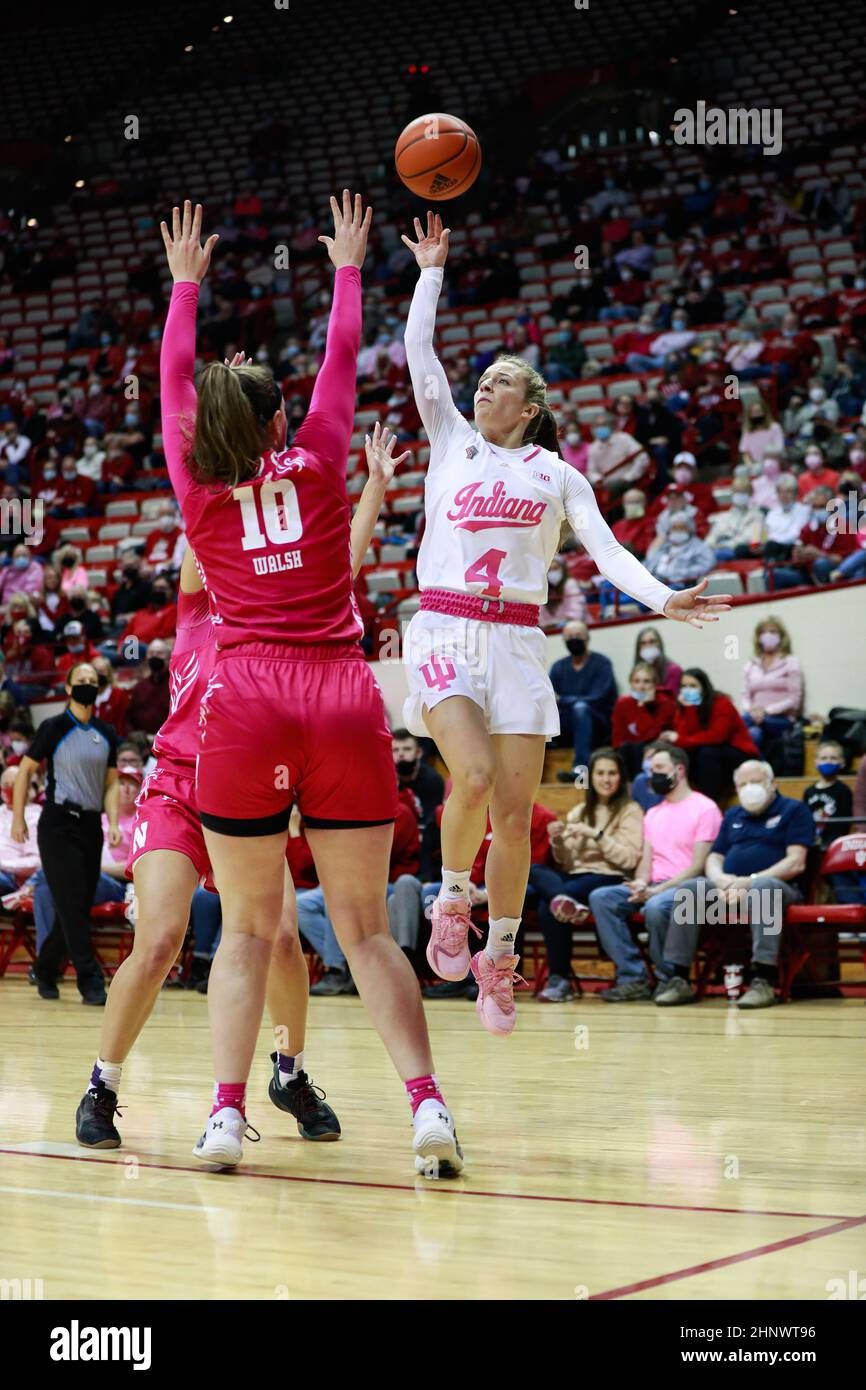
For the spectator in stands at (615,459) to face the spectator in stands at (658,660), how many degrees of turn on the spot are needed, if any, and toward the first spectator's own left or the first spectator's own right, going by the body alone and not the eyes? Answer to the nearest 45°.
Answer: approximately 45° to the first spectator's own left

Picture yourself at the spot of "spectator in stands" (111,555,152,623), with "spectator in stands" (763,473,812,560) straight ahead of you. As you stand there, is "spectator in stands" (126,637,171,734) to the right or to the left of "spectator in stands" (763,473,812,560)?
right

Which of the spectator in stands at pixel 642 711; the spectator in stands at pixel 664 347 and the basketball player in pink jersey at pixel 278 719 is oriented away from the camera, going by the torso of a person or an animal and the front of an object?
the basketball player in pink jersey

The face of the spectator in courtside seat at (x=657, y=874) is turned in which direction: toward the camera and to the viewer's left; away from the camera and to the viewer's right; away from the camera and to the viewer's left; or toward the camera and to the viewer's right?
toward the camera and to the viewer's left

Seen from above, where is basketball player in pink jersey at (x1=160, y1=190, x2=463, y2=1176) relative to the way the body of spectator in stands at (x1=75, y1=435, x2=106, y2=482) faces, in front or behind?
in front

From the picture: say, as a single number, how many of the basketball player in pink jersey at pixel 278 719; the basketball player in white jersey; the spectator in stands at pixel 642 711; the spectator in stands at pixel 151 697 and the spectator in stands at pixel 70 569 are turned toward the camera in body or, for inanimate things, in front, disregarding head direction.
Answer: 4
